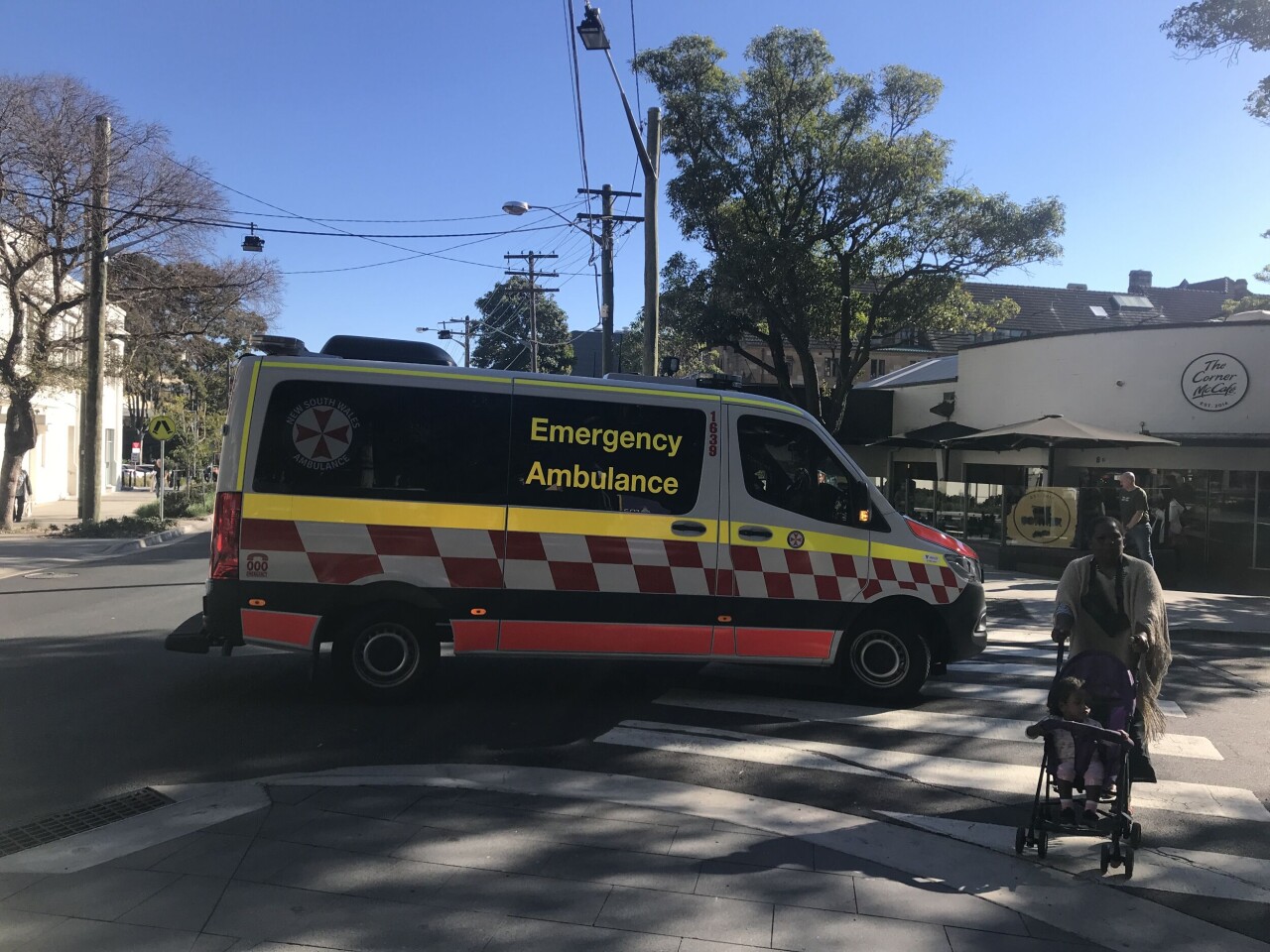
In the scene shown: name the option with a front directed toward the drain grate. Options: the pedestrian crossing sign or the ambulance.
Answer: the pedestrian crossing sign

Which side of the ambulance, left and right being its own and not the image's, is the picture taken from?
right

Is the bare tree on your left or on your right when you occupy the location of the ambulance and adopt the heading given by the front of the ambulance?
on your left

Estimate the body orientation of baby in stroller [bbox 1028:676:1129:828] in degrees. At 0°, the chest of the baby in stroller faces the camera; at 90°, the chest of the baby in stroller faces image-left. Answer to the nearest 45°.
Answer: approximately 0°

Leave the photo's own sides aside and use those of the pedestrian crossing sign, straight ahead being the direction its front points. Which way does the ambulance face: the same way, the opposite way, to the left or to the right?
to the left

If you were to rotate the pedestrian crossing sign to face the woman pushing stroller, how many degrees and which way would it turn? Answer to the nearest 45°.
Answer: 0° — it already faces them

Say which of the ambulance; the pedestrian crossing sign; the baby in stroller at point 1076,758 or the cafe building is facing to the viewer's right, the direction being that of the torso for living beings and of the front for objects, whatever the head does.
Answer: the ambulance

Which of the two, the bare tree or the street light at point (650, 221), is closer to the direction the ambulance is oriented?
the street light

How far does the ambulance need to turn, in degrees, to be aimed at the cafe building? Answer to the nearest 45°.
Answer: approximately 45° to its left

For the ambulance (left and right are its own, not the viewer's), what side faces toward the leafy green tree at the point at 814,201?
left
